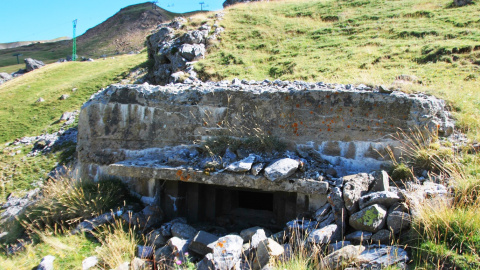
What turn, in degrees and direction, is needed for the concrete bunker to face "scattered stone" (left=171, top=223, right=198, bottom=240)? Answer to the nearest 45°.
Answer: approximately 45° to its right

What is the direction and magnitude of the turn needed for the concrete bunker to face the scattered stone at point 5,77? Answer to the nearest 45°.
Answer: approximately 135° to its right

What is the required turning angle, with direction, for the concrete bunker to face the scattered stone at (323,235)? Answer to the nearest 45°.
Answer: approximately 45° to its left

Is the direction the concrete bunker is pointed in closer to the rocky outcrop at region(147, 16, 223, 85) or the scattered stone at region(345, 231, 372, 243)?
the scattered stone

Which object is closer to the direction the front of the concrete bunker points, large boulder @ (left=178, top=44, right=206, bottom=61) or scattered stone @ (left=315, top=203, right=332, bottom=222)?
the scattered stone

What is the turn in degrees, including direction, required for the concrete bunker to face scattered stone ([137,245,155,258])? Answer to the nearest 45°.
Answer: approximately 45° to its right

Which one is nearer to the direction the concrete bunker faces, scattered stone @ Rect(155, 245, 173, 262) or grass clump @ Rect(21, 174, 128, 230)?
the scattered stone

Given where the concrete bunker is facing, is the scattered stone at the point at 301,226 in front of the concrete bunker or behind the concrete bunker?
in front

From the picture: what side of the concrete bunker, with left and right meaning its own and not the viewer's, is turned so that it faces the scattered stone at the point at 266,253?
front

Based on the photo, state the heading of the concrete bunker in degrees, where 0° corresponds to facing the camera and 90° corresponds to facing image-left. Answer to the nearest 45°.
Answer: approximately 0°
